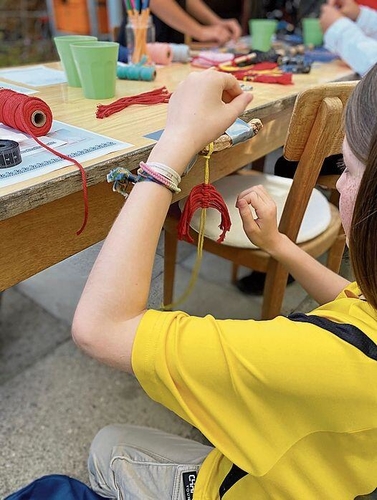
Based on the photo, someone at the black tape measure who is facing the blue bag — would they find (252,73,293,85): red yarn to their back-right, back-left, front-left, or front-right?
back-left

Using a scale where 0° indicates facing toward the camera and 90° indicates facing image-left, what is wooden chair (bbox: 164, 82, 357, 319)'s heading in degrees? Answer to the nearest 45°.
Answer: approximately 135°

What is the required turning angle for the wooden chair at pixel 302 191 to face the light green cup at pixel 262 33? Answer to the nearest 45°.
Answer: approximately 45° to its right

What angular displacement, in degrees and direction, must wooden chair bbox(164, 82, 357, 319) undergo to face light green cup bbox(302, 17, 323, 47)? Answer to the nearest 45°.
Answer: approximately 45° to its right

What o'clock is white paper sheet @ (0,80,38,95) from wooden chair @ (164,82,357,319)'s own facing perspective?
The white paper sheet is roughly at 11 o'clock from the wooden chair.
